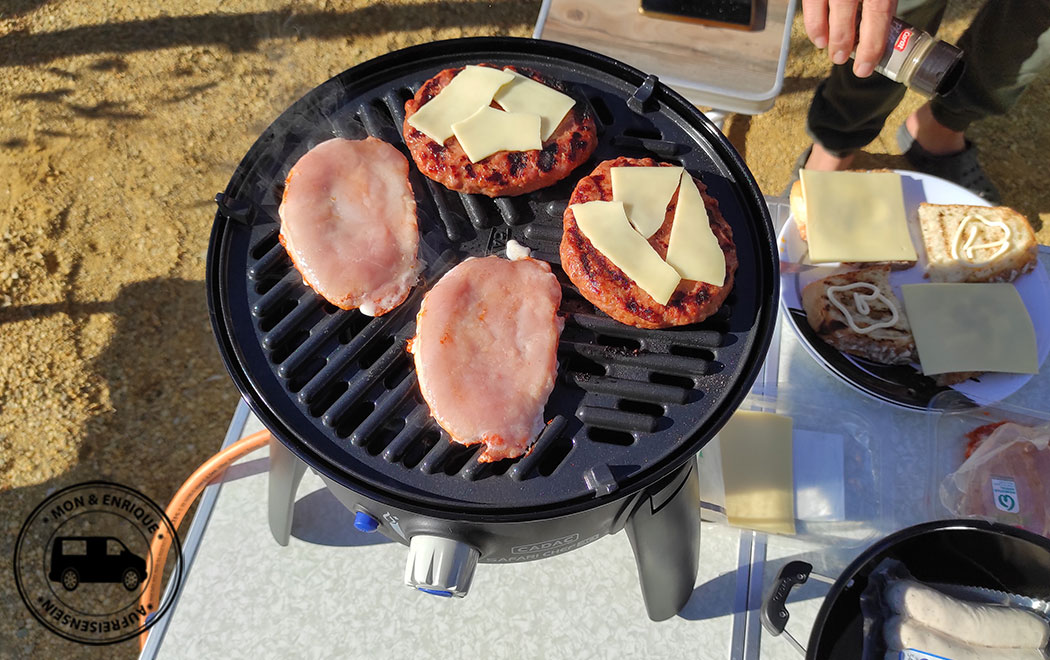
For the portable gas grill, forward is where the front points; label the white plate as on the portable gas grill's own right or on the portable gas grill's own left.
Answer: on the portable gas grill's own left

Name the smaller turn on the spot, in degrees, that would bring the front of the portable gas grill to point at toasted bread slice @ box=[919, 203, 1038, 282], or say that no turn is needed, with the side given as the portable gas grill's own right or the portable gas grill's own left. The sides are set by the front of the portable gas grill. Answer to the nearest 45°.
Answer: approximately 135° to the portable gas grill's own left

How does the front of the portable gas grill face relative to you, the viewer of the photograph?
facing the viewer

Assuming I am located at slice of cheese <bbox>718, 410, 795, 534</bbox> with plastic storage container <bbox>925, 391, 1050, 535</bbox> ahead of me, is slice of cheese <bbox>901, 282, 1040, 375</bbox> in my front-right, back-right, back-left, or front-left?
front-left

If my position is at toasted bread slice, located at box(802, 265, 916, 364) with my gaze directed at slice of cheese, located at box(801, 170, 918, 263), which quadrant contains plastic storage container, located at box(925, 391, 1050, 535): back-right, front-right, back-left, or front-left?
back-right

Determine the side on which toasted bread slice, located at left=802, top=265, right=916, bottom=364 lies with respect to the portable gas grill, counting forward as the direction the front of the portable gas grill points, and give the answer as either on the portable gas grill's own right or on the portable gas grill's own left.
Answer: on the portable gas grill's own left

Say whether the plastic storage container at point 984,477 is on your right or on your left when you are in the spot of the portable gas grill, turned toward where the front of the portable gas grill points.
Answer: on your left
